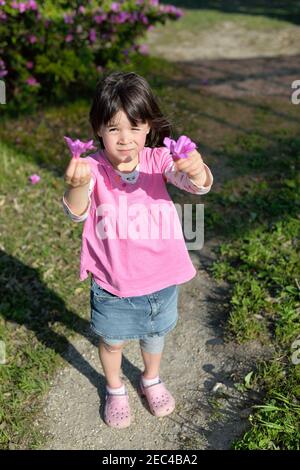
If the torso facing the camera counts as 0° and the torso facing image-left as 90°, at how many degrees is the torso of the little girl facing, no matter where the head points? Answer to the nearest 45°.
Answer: approximately 0°

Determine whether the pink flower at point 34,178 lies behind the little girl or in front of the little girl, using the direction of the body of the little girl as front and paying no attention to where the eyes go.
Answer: behind
